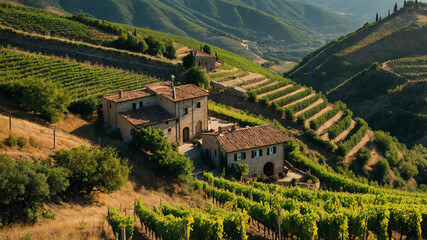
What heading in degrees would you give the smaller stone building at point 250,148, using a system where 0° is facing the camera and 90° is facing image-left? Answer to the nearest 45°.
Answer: approximately 315°

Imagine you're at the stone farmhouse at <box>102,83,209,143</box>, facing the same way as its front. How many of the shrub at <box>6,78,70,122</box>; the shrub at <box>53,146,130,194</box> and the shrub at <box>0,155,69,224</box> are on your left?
0

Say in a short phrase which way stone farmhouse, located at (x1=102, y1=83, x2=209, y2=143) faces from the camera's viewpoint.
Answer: facing the viewer and to the right of the viewer

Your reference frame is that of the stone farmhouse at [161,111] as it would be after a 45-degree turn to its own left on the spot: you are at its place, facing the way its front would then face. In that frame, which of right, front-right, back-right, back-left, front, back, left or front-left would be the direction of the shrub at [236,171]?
front-right

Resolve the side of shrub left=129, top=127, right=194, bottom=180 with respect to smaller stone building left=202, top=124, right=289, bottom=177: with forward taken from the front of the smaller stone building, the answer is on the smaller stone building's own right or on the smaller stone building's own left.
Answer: on the smaller stone building's own right

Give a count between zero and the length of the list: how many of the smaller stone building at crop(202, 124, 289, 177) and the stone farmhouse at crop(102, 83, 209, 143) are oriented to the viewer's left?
0

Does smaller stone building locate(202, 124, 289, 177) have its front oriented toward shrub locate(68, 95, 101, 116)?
no

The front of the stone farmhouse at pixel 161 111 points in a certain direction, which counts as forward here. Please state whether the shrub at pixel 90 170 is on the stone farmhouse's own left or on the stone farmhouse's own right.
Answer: on the stone farmhouse's own right

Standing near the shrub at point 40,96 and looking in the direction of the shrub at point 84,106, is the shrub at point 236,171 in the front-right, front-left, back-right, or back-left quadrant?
front-right

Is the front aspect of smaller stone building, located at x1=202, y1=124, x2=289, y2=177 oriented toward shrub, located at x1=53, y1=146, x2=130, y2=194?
no

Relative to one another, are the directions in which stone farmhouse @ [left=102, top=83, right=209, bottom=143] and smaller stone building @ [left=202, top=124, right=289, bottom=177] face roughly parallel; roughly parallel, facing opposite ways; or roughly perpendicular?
roughly parallel

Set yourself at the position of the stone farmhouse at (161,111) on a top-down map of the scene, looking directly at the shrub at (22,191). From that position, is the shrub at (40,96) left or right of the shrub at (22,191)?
right

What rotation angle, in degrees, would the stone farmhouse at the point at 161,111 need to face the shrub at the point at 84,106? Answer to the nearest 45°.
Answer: approximately 135° to its right

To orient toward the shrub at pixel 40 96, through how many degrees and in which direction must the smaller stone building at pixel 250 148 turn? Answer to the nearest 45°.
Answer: approximately 135° to its right

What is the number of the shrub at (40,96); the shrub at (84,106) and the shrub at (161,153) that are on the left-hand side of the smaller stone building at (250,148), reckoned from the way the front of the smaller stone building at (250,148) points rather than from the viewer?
0

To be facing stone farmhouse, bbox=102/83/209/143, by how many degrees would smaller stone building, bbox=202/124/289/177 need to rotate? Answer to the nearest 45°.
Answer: approximately 135° to its right

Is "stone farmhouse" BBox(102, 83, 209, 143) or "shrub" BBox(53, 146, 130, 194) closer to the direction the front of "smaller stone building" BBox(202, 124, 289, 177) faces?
the shrub

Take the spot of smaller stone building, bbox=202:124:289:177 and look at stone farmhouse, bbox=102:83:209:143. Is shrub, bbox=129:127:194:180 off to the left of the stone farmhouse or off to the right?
left
